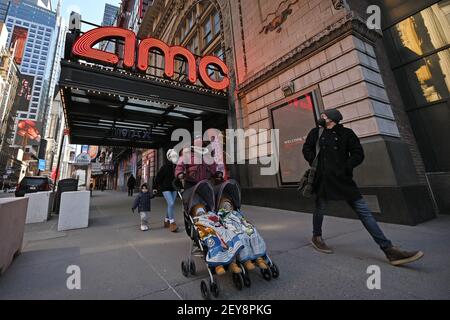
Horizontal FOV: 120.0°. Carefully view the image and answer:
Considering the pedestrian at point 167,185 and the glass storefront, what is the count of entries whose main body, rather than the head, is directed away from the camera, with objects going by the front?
0

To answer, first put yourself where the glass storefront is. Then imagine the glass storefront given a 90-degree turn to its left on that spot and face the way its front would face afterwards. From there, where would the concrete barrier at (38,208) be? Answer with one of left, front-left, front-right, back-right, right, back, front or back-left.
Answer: right

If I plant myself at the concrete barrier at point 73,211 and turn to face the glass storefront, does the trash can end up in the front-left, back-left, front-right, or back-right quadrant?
back-left

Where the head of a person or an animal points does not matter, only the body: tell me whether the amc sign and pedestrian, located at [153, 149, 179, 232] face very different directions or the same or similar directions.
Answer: same or similar directions

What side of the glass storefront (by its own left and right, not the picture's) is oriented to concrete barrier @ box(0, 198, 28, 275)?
front

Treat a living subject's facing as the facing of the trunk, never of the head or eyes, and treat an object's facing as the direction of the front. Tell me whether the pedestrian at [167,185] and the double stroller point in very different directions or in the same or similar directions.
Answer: same or similar directions

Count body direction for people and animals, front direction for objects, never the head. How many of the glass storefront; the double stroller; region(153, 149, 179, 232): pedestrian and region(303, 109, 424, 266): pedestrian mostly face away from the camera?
0

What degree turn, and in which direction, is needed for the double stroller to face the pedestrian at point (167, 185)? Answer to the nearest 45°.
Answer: approximately 180°

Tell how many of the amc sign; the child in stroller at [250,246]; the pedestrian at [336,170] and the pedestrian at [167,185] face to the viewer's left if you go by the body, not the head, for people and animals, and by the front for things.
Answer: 0

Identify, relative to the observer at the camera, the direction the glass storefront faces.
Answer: facing the viewer and to the left of the viewer

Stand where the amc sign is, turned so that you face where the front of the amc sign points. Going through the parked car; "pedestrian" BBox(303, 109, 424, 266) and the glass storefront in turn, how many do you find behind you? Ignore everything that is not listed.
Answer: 1

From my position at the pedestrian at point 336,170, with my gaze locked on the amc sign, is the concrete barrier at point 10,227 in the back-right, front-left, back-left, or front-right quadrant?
front-left

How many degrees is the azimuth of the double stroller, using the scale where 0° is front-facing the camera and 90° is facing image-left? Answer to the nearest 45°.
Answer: approximately 315°

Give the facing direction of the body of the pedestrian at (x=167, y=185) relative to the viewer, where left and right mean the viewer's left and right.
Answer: facing the viewer and to the right of the viewer
